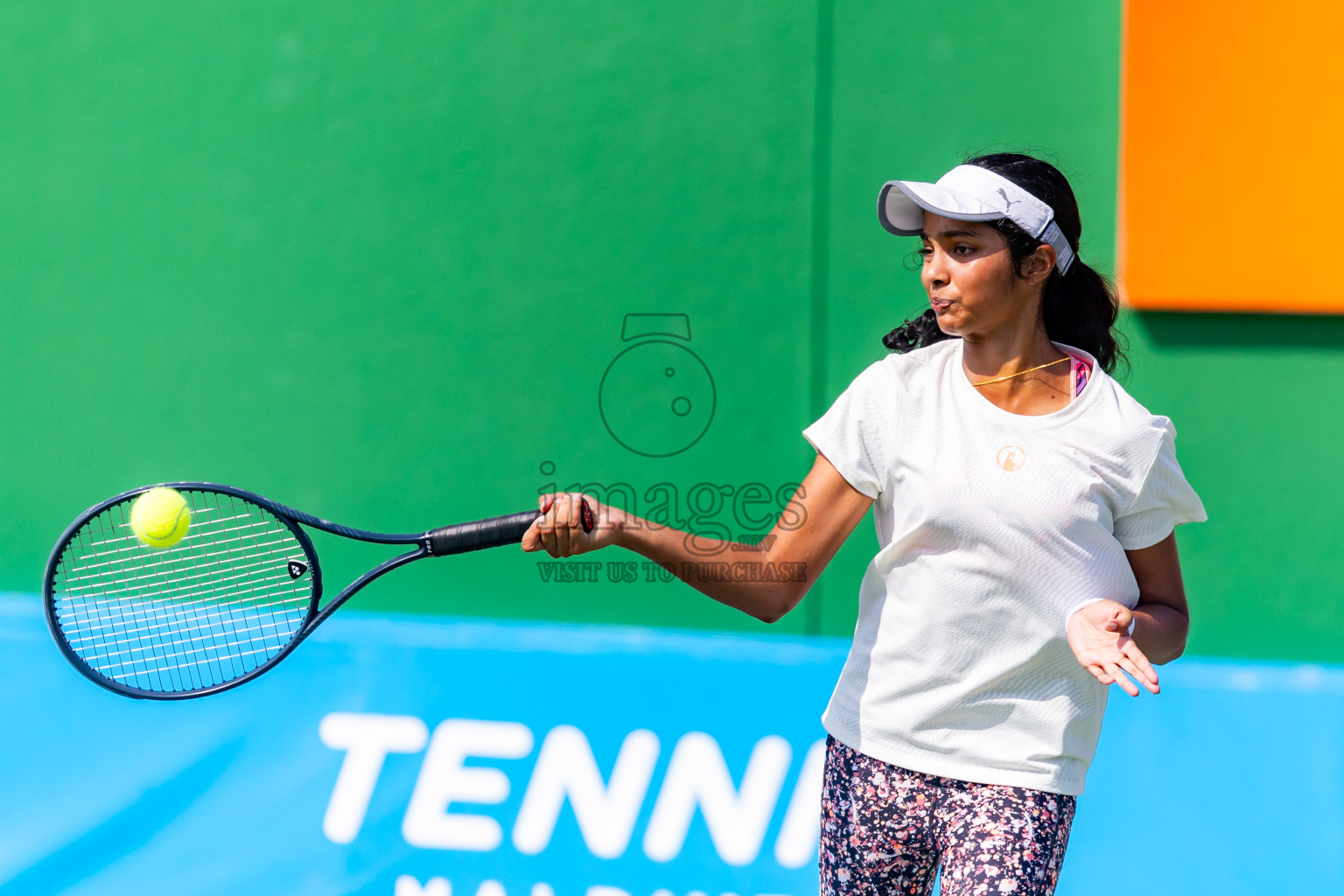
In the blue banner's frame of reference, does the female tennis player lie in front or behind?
in front

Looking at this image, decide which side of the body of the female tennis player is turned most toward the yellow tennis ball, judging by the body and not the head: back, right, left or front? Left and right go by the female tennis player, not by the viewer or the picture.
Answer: right

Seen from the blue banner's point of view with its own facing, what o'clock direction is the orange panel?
The orange panel is roughly at 9 o'clock from the blue banner.

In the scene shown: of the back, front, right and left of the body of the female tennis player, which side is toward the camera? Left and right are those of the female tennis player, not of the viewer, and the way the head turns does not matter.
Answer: front

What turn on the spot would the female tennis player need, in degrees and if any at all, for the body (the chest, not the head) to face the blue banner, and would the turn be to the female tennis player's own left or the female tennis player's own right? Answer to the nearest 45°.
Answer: approximately 135° to the female tennis player's own right

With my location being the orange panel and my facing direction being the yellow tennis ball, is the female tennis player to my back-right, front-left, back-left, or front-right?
front-left

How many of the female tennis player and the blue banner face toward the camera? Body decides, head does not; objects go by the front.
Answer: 2

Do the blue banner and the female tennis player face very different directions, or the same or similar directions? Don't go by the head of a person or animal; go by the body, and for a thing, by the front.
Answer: same or similar directions

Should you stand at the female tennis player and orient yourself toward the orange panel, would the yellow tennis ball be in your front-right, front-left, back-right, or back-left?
back-left

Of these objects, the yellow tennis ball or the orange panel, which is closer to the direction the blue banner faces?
the yellow tennis ball

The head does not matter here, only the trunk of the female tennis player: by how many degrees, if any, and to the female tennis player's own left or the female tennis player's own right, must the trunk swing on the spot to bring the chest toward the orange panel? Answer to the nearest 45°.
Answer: approximately 135° to the female tennis player's own left

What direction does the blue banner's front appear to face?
toward the camera
